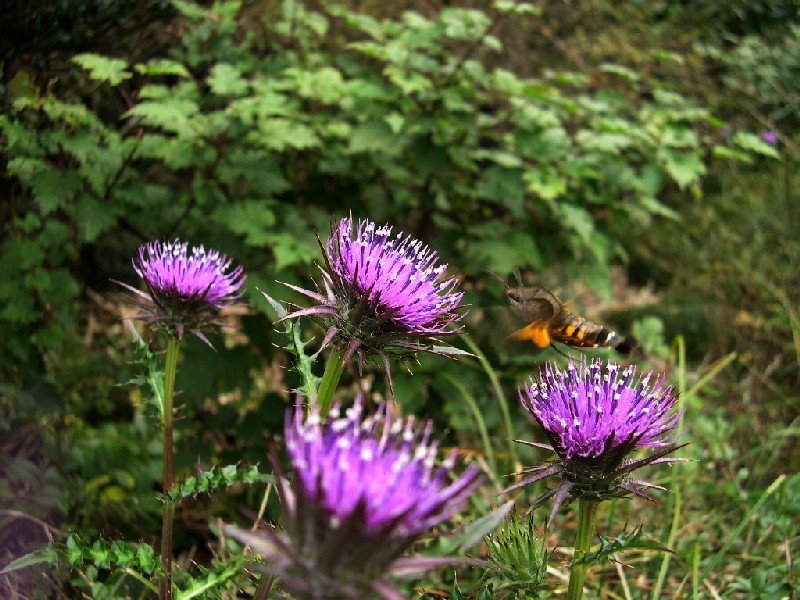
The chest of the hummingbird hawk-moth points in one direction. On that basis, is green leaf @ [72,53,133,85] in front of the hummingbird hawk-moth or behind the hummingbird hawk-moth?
in front

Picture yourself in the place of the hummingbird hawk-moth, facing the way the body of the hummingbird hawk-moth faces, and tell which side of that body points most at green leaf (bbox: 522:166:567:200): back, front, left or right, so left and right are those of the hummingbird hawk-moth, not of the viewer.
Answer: right

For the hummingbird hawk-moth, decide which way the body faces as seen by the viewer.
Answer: to the viewer's left

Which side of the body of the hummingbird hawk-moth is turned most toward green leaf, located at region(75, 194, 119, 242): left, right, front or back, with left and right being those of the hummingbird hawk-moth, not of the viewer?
front

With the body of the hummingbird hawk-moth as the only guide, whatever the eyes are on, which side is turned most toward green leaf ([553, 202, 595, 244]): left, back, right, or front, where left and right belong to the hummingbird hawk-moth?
right

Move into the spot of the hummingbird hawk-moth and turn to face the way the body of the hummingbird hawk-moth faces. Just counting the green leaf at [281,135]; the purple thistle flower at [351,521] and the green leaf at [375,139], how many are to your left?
1

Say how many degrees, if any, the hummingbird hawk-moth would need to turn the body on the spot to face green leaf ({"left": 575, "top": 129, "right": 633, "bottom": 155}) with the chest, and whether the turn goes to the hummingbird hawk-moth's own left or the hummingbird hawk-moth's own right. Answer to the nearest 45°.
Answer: approximately 90° to the hummingbird hawk-moth's own right

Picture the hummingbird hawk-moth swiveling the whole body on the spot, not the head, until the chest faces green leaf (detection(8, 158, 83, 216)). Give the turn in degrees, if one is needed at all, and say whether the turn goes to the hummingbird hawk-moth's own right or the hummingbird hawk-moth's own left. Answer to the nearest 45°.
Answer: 0° — it already faces it

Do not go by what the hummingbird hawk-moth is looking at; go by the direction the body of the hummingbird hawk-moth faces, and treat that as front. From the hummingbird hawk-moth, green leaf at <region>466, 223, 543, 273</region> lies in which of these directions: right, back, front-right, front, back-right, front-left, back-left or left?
right

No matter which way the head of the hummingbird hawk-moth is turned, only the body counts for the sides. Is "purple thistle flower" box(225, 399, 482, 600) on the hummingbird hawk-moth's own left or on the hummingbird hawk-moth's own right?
on the hummingbird hawk-moth's own left

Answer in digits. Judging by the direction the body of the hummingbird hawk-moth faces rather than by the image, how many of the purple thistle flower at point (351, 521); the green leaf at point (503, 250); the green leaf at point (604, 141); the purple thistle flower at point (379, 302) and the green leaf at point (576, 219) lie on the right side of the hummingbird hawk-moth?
3
